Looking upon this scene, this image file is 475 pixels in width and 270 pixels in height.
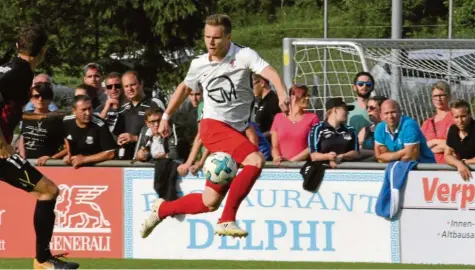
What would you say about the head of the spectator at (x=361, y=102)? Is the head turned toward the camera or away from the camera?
toward the camera

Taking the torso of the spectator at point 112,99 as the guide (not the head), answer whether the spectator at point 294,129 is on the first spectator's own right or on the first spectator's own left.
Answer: on the first spectator's own left

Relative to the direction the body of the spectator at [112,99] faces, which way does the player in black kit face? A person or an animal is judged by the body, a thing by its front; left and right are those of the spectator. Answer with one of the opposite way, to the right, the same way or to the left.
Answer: to the left

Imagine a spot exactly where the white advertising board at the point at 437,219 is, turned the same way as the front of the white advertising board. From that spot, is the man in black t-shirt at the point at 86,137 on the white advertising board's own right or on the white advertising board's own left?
on the white advertising board's own right

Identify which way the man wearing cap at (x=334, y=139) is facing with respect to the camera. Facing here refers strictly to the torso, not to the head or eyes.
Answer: toward the camera

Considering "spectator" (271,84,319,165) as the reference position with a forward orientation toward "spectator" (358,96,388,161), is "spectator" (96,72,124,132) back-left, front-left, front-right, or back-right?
back-left

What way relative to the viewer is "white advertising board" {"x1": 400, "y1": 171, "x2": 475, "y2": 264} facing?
toward the camera

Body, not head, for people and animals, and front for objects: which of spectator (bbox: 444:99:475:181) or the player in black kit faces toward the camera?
the spectator

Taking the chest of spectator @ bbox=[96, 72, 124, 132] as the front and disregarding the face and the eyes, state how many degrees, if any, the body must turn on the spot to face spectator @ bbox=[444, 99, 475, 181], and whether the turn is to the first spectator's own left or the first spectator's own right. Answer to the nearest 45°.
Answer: approximately 45° to the first spectator's own left

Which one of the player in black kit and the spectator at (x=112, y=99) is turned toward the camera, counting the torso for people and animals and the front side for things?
the spectator

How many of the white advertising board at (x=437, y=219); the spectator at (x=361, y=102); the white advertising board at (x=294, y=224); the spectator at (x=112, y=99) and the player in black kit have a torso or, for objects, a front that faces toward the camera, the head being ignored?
4

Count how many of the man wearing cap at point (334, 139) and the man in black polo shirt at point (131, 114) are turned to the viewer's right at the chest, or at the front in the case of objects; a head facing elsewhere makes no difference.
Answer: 0

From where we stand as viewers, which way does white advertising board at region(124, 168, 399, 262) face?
facing the viewer
